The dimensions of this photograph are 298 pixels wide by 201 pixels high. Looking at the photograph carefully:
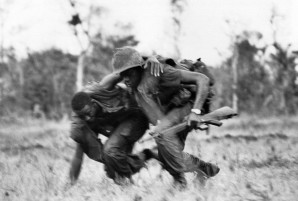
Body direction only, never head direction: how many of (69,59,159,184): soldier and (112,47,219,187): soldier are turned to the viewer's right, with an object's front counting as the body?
0

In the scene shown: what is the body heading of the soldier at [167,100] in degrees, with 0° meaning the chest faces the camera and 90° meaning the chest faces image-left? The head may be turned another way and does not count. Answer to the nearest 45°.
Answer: approximately 45°

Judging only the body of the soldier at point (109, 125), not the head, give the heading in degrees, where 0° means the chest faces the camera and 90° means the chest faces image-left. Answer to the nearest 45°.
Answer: approximately 45°

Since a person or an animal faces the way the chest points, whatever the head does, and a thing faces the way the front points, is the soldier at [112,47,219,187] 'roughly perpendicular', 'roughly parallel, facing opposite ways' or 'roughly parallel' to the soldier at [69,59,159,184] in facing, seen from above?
roughly parallel

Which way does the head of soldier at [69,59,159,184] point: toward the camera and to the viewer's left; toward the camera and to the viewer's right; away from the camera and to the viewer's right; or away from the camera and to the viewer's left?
toward the camera and to the viewer's left
